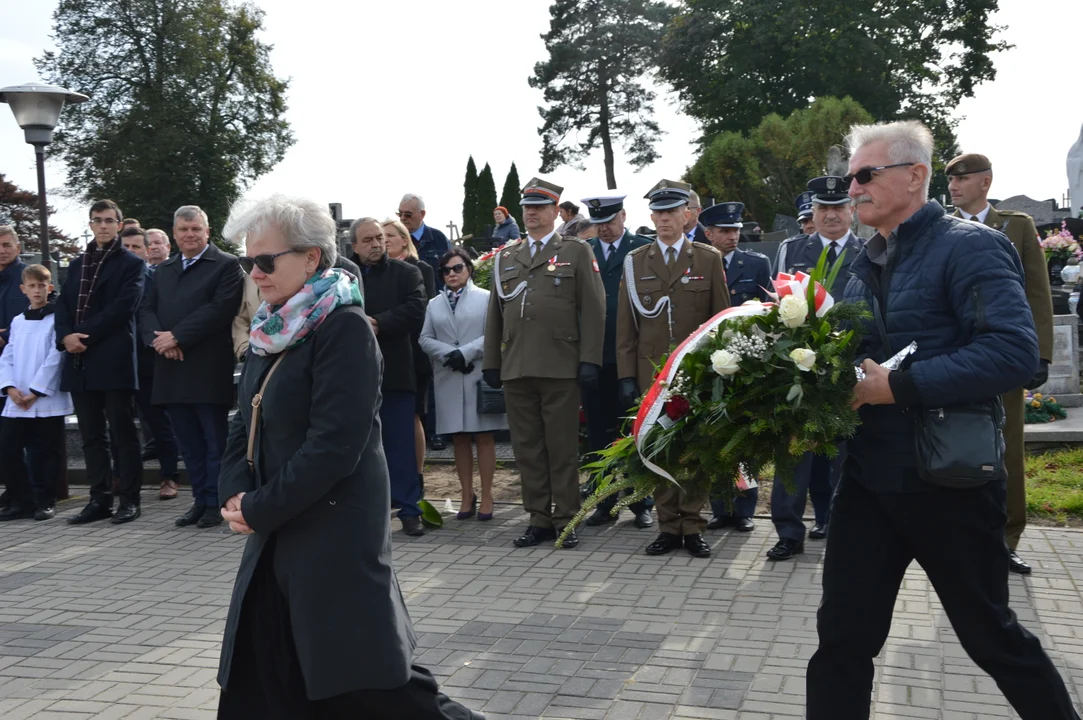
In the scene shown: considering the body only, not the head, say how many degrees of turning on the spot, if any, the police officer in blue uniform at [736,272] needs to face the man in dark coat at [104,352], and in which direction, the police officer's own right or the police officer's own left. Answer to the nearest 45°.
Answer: approximately 90° to the police officer's own right

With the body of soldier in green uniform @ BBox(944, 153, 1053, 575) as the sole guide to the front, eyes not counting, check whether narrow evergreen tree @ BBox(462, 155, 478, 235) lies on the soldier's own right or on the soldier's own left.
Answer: on the soldier's own right

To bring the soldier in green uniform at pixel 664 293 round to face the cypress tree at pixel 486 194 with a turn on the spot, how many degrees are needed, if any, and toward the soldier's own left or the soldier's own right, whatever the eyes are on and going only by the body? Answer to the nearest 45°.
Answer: approximately 180°

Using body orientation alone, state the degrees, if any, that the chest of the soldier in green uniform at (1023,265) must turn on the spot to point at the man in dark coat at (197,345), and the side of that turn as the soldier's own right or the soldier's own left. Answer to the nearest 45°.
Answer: approximately 45° to the soldier's own right

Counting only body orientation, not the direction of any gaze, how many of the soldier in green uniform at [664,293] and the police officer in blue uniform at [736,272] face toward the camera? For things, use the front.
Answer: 2

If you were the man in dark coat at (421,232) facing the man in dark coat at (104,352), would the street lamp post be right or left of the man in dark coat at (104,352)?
right

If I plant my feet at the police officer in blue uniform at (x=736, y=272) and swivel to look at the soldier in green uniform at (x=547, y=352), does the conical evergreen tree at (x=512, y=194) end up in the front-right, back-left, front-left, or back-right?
back-right

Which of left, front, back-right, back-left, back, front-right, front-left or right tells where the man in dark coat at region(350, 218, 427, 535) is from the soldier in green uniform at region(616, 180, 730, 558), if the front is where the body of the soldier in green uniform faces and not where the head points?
right

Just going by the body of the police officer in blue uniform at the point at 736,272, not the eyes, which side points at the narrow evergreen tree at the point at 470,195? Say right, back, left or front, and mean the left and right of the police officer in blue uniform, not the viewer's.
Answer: back

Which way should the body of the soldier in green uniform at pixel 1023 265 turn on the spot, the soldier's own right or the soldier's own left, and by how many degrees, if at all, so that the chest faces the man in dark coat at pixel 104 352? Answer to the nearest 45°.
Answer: approximately 45° to the soldier's own right
